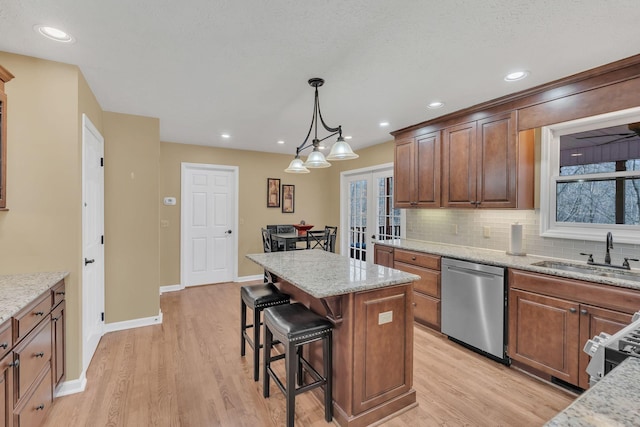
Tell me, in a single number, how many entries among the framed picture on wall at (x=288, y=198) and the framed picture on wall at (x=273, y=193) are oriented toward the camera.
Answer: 2

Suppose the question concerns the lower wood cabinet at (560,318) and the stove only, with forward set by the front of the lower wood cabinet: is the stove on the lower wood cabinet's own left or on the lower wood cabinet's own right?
on the lower wood cabinet's own left

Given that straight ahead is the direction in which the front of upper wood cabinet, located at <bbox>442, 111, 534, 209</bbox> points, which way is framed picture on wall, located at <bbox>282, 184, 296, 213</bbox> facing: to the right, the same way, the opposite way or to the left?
to the left

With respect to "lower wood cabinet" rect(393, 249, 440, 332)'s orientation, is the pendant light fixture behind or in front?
in front

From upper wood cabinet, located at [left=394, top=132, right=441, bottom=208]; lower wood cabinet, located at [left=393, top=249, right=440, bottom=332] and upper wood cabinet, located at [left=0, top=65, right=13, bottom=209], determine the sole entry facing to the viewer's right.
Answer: upper wood cabinet, located at [left=0, top=65, right=13, bottom=209]

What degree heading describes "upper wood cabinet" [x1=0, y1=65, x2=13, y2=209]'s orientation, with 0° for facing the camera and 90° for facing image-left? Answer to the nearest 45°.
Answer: approximately 270°

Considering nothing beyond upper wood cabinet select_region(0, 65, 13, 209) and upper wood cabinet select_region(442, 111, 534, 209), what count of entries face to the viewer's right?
1

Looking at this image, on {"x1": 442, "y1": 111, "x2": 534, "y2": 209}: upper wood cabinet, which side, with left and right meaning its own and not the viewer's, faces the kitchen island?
front

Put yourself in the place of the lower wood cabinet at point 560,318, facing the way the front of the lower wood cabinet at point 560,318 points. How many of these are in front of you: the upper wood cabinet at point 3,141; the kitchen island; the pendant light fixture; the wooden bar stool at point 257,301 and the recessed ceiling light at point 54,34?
5

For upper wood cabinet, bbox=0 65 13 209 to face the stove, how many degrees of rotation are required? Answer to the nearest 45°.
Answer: approximately 45° to its right

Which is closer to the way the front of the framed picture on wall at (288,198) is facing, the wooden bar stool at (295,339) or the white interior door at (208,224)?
the wooden bar stool

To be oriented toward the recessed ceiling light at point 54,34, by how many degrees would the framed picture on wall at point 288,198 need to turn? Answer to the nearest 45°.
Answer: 0° — it already faces it
